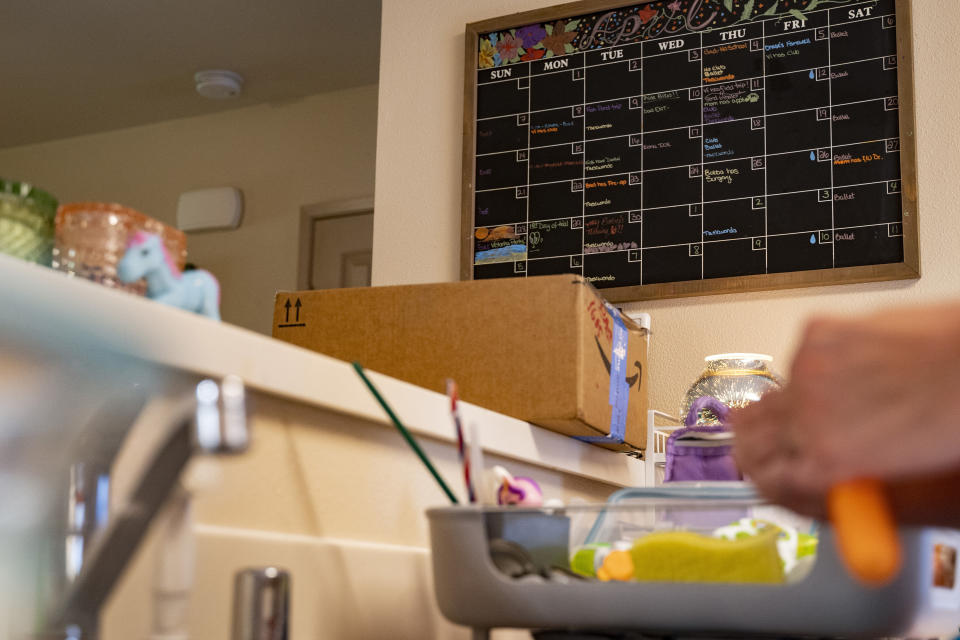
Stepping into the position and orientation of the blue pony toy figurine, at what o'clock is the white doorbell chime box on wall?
The white doorbell chime box on wall is roughly at 3 o'clock from the blue pony toy figurine.

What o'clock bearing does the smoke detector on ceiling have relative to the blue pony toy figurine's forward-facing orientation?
The smoke detector on ceiling is roughly at 3 o'clock from the blue pony toy figurine.

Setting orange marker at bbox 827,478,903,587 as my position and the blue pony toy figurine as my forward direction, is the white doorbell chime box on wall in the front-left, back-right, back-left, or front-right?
front-right

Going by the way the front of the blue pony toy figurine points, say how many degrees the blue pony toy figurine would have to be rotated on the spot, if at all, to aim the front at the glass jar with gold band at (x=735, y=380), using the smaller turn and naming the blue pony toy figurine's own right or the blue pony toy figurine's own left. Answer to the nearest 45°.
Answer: approximately 135° to the blue pony toy figurine's own right

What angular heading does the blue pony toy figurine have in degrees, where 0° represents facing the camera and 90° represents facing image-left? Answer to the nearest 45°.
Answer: approximately 90°

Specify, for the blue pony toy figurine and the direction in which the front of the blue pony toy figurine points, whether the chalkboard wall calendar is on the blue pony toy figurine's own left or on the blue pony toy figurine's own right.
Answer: on the blue pony toy figurine's own right
